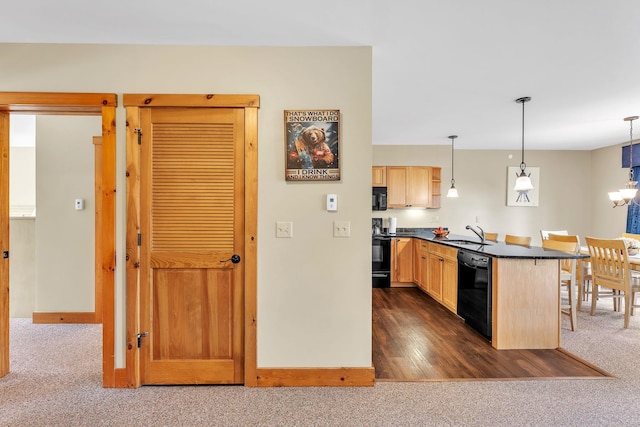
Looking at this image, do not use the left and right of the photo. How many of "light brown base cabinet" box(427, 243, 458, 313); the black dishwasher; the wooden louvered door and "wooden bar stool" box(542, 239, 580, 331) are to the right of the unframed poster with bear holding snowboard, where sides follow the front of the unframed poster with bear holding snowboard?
1

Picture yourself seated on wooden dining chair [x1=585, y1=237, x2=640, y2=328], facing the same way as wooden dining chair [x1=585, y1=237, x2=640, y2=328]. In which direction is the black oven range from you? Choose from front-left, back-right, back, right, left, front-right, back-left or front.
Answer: back-left

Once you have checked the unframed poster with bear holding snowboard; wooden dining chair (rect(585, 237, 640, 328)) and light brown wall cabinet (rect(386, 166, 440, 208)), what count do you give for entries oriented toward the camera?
2

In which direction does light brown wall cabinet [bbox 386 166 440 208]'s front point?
toward the camera

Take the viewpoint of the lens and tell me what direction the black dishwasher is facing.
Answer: facing the viewer and to the left of the viewer

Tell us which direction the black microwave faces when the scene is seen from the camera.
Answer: facing the viewer

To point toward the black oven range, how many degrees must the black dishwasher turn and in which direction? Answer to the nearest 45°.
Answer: approximately 90° to its right

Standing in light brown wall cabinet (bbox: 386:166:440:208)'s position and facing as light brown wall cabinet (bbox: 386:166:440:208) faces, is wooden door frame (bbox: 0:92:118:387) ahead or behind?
ahead

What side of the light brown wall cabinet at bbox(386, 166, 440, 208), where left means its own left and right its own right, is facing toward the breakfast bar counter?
front

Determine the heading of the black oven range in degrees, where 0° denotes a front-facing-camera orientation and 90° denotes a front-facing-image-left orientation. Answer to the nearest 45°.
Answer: approximately 0°

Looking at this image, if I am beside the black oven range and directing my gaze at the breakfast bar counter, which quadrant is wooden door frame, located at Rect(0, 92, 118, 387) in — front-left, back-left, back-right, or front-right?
front-right

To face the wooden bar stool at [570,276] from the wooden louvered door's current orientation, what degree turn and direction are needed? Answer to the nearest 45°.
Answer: approximately 90° to its left

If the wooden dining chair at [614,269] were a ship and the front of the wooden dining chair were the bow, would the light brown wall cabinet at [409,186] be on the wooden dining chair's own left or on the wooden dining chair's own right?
on the wooden dining chair's own left

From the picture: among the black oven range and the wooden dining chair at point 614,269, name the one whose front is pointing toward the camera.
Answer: the black oven range

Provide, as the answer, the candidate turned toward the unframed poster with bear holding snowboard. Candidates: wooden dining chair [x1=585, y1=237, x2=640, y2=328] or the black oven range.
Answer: the black oven range

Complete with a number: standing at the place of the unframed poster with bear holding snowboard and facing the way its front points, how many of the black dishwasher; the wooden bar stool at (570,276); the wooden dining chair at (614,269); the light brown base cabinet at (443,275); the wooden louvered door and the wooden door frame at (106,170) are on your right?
2

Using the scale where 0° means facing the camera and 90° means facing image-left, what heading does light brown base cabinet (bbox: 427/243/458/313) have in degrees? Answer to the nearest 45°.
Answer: approximately 45°

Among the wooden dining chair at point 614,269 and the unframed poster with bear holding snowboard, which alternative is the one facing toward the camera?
the unframed poster with bear holding snowboard

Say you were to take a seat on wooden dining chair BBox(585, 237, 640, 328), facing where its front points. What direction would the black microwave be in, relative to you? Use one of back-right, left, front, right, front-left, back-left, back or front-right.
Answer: back-left

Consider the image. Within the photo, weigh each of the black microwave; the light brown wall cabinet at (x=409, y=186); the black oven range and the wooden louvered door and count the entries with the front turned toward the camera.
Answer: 4

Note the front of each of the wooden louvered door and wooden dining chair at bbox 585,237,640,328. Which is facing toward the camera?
the wooden louvered door
